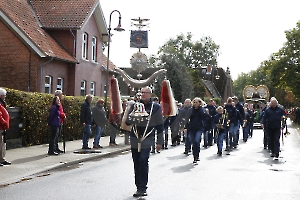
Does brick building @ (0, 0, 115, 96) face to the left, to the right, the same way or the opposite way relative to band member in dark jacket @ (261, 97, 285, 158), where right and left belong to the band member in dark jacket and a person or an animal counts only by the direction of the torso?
to the left

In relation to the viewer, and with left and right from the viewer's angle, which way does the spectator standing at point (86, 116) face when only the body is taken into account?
facing to the right of the viewer

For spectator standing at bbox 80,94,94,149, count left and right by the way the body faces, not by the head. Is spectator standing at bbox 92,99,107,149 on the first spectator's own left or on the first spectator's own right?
on the first spectator's own left

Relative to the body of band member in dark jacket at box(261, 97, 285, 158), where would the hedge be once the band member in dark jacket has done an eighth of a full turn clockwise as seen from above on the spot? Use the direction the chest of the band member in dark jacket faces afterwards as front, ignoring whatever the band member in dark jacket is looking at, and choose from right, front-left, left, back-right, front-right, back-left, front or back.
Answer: front-right

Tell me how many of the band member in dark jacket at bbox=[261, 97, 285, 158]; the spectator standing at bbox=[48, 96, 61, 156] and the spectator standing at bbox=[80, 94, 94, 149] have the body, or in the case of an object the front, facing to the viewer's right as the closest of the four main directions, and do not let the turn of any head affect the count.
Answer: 2

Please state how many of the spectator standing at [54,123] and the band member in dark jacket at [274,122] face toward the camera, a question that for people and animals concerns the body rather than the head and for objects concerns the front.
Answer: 1

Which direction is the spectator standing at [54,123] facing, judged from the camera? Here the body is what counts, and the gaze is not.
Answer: to the viewer's right

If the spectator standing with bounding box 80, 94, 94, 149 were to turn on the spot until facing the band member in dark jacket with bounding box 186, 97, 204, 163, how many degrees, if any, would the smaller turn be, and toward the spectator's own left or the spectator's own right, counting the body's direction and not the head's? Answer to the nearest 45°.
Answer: approximately 45° to the spectator's own right

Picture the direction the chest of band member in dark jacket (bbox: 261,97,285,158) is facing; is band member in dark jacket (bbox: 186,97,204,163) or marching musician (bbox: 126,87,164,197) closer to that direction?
the marching musician
